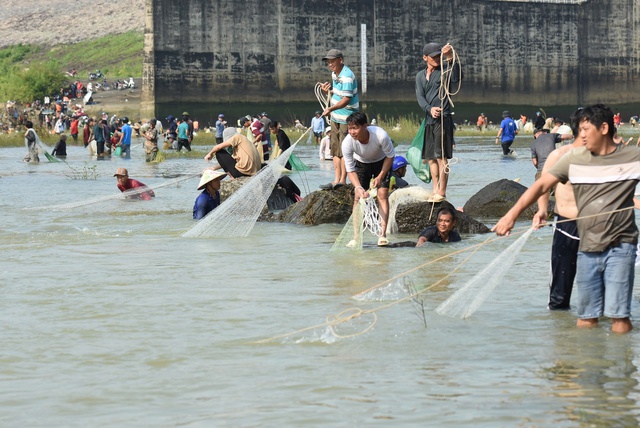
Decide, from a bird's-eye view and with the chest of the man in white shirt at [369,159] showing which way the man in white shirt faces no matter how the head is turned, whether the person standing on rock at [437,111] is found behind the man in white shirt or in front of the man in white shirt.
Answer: behind

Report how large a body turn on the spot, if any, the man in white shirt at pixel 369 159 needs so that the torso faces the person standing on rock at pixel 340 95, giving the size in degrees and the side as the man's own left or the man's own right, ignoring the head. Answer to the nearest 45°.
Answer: approximately 135° to the man's own right

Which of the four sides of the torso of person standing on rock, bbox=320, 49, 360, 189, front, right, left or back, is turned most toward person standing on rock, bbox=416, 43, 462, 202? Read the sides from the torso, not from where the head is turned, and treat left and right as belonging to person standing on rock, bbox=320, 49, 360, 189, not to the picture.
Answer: left

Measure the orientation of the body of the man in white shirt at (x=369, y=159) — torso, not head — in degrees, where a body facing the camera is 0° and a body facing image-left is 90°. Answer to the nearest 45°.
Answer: approximately 45°

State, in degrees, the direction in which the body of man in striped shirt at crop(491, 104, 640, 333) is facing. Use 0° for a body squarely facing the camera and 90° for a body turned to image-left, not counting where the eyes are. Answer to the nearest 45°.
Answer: approximately 0°

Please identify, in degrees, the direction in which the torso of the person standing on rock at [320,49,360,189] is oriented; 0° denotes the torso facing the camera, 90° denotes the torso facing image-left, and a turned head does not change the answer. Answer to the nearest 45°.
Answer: approximately 45°
